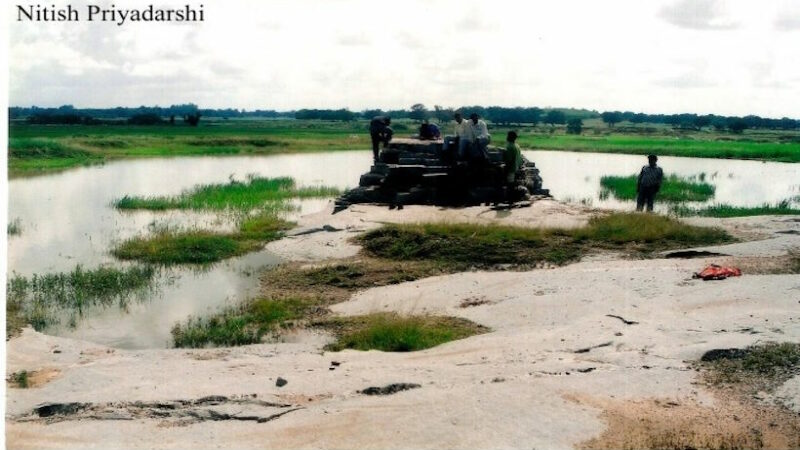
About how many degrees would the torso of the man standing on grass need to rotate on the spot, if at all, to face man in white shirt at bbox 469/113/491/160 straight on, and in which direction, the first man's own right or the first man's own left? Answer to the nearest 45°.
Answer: approximately 90° to the first man's own right

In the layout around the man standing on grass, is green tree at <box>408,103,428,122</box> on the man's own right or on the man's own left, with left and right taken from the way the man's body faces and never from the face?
on the man's own right

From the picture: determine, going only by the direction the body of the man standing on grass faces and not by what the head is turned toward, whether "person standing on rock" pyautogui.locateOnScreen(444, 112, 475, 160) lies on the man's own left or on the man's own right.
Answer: on the man's own right

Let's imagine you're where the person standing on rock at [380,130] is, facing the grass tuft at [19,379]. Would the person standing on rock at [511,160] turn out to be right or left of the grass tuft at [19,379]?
left

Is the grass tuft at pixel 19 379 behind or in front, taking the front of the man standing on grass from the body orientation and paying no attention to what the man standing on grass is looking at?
in front

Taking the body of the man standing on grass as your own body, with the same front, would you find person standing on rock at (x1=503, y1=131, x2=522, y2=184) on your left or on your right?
on your right

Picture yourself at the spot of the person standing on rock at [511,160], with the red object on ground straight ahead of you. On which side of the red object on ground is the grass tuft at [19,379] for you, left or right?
right

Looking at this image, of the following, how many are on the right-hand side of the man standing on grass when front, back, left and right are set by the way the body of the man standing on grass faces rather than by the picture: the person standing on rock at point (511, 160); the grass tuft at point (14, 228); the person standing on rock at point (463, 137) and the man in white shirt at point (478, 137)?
4

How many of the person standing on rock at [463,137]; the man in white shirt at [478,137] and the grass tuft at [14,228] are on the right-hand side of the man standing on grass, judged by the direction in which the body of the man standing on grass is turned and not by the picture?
3

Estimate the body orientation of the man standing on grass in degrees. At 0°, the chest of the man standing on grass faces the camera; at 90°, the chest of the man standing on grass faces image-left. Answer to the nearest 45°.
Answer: approximately 0°
